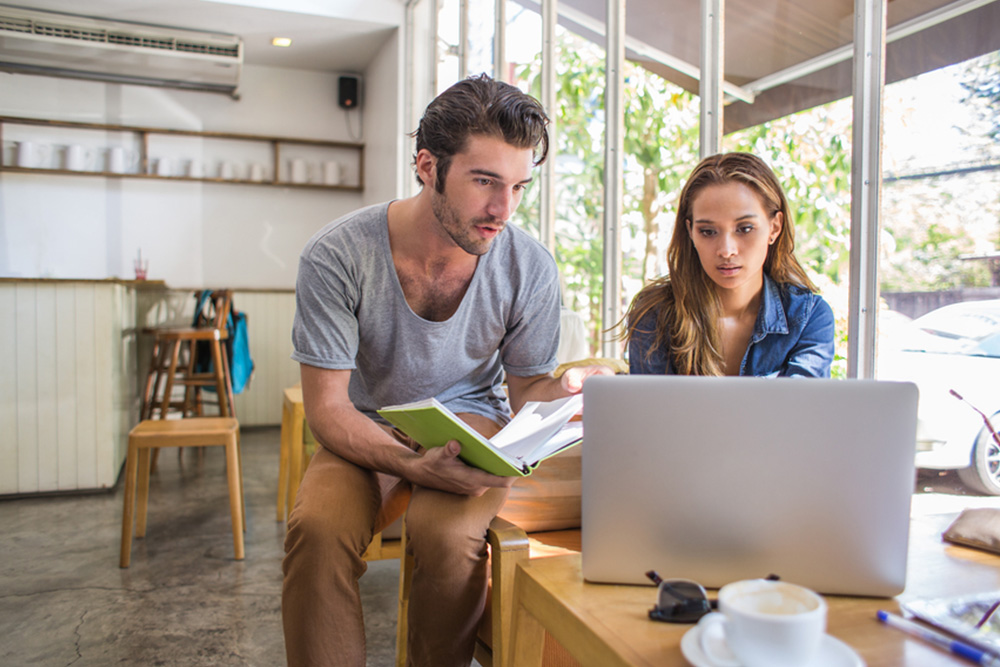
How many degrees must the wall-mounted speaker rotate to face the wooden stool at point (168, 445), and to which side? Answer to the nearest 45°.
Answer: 0° — it already faces it

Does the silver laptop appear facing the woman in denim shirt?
yes

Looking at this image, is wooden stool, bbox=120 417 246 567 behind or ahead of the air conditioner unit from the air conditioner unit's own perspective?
ahead

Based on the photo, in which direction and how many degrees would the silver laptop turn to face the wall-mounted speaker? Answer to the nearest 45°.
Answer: approximately 45° to its left

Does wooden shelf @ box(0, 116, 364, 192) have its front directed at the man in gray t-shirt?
yes

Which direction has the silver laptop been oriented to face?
away from the camera

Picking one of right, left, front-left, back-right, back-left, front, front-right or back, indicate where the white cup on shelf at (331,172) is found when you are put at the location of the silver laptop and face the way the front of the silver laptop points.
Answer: front-left

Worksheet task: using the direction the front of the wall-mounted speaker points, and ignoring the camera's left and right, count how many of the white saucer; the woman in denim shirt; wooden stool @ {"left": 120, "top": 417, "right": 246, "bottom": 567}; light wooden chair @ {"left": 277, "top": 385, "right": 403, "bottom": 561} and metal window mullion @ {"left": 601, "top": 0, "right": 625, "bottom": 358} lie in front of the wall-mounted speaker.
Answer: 5
